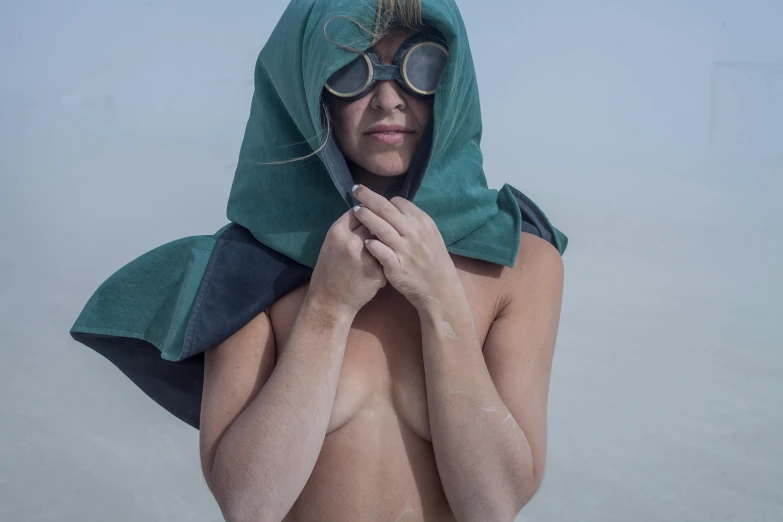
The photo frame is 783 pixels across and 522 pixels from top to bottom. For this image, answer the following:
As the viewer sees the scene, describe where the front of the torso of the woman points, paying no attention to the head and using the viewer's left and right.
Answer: facing the viewer

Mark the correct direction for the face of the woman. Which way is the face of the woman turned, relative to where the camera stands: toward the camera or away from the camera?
toward the camera
